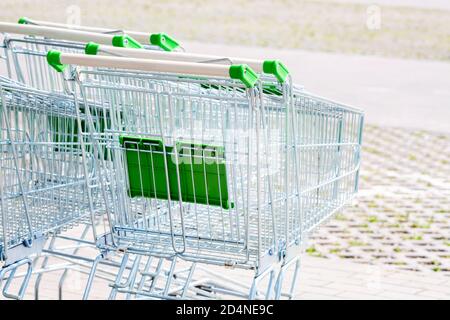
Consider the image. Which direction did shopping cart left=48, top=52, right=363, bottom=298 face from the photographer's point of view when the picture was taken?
facing away from the viewer and to the right of the viewer

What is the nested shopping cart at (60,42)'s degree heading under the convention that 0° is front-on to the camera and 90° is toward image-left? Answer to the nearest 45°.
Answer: approximately 225°
